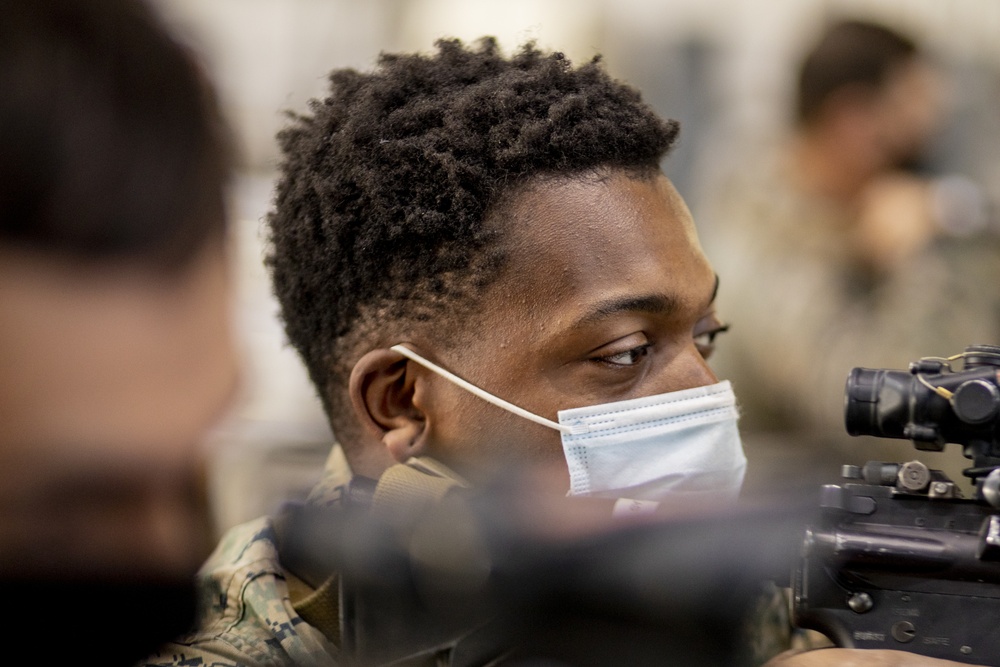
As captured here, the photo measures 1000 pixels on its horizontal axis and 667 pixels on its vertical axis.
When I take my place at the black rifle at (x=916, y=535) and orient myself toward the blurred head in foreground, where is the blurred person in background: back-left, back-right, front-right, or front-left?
back-right

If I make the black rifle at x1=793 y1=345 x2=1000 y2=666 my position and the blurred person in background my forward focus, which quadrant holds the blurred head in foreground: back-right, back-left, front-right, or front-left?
back-left

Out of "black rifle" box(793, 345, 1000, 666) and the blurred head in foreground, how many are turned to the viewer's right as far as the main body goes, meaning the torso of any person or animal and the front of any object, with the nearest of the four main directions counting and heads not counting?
2

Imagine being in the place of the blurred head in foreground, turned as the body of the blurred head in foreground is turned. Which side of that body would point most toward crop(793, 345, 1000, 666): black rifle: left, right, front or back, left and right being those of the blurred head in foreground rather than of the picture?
front

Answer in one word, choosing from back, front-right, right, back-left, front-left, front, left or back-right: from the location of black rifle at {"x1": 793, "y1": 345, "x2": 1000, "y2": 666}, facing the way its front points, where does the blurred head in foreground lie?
back-right

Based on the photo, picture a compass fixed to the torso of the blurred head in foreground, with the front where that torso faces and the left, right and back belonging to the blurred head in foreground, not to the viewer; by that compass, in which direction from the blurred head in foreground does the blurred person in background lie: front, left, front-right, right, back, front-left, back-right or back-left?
front-left

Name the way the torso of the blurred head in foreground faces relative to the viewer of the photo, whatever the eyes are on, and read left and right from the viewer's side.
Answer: facing to the right of the viewer

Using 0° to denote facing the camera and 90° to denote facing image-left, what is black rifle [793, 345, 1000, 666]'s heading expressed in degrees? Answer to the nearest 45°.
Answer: approximately 270°

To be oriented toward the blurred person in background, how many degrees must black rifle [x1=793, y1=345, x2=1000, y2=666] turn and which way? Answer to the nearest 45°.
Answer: approximately 90° to its left
